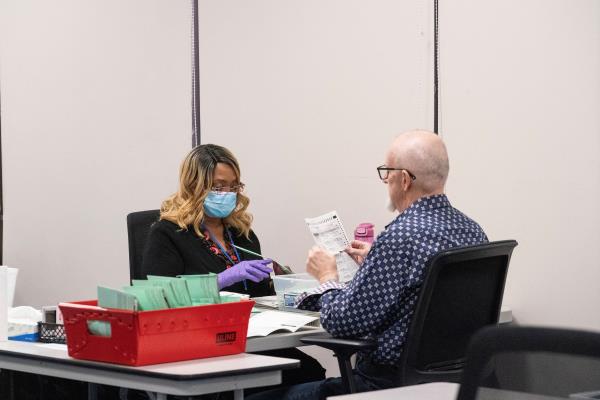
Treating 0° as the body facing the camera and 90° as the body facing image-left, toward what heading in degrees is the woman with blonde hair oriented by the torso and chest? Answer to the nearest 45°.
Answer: approximately 315°

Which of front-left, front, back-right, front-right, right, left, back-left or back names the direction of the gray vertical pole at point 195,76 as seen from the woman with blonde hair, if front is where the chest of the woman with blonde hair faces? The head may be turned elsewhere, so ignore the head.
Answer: back-left

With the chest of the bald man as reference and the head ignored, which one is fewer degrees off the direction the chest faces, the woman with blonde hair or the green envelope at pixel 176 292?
the woman with blonde hair

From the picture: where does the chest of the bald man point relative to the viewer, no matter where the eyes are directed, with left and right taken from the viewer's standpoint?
facing away from the viewer and to the left of the viewer

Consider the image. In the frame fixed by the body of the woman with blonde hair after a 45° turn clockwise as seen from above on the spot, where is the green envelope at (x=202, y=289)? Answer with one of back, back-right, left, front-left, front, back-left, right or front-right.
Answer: front

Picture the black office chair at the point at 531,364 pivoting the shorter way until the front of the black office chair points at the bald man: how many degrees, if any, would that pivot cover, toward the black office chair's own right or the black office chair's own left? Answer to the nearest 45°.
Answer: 0° — it already faces them

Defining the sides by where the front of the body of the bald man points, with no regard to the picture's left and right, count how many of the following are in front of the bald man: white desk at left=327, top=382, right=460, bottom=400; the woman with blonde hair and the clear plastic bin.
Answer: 2

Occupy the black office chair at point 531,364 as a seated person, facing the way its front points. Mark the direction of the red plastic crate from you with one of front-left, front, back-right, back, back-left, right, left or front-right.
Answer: front-left

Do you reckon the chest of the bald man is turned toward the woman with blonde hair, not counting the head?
yes

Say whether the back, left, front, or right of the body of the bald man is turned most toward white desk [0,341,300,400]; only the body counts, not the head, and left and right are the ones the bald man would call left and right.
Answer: left

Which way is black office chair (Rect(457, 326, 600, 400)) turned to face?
away from the camera

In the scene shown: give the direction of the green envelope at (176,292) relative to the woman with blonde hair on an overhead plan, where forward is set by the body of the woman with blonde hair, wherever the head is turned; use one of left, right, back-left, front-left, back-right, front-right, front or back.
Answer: front-right

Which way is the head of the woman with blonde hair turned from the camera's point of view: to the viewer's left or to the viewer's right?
to the viewer's right
